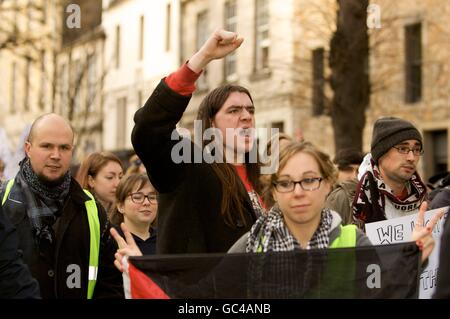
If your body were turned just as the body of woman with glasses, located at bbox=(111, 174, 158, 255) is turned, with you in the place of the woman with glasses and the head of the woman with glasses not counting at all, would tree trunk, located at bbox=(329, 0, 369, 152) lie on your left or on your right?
on your left

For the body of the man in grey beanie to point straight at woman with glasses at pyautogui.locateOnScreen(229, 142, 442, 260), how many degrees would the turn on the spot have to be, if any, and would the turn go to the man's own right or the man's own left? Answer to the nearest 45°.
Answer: approximately 45° to the man's own right

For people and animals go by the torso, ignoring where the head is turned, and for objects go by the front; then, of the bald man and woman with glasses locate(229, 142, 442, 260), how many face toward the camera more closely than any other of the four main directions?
2

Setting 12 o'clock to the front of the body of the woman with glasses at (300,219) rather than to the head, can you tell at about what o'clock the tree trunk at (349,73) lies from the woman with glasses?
The tree trunk is roughly at 6 o'clock from the woman with glasses.

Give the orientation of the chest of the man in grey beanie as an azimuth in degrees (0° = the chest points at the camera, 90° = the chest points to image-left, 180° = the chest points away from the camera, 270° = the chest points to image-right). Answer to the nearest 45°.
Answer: approximately 315°

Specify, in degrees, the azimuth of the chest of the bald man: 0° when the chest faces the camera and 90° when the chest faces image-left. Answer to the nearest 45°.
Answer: approximately 0°

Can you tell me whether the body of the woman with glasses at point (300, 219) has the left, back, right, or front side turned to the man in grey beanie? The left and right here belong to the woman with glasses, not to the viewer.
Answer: back

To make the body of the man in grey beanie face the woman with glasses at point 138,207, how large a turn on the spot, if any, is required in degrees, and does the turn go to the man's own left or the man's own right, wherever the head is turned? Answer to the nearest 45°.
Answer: approximately 135° to the man's own right
